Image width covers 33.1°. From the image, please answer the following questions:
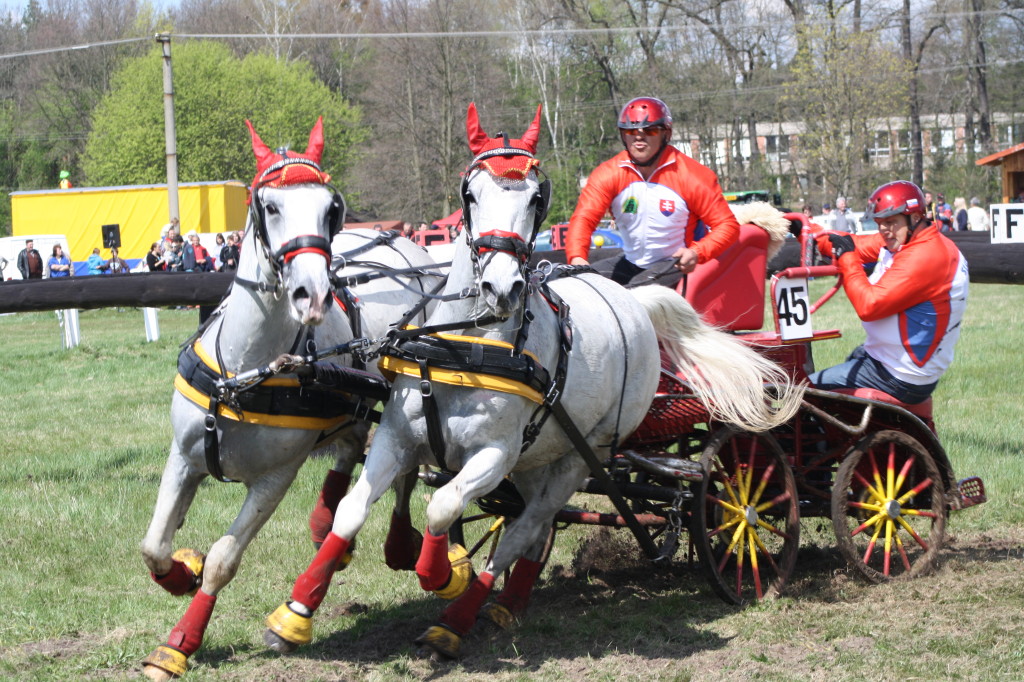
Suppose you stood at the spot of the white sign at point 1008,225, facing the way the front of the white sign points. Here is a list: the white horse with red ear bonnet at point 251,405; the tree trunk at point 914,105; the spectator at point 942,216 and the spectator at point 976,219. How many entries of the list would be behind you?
3

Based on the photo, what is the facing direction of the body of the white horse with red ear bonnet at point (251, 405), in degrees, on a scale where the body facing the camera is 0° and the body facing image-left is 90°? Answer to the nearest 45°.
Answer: approximately 45°

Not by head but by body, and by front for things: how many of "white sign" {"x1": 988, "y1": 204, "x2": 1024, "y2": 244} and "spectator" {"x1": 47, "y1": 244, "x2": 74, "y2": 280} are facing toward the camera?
2

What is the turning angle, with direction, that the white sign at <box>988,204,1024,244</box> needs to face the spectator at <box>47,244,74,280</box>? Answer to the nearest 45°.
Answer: approximately 135° to its right

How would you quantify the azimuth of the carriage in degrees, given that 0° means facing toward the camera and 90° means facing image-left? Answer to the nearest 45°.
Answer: approximately 45°

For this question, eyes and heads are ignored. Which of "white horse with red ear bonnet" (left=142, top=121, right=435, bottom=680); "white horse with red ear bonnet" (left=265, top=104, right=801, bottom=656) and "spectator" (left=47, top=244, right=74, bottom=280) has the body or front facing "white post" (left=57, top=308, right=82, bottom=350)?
the spectator

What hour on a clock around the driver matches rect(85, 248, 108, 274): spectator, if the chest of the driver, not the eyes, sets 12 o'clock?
The spectator is roughly at 5 o'clock from the driver.

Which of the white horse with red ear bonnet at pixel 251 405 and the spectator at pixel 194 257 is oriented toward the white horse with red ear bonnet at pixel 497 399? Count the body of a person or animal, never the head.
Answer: the spectator

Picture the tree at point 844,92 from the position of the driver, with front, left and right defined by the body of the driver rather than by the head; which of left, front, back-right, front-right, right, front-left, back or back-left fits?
back
